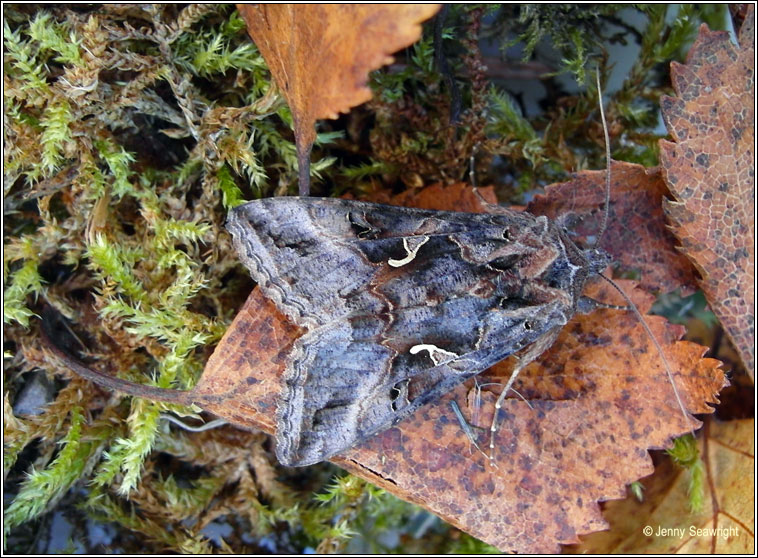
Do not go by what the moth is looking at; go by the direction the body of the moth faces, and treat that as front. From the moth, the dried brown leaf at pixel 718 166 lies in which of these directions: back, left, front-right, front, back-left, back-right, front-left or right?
front

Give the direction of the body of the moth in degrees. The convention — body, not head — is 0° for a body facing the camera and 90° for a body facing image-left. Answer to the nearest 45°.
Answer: approximately 270°
